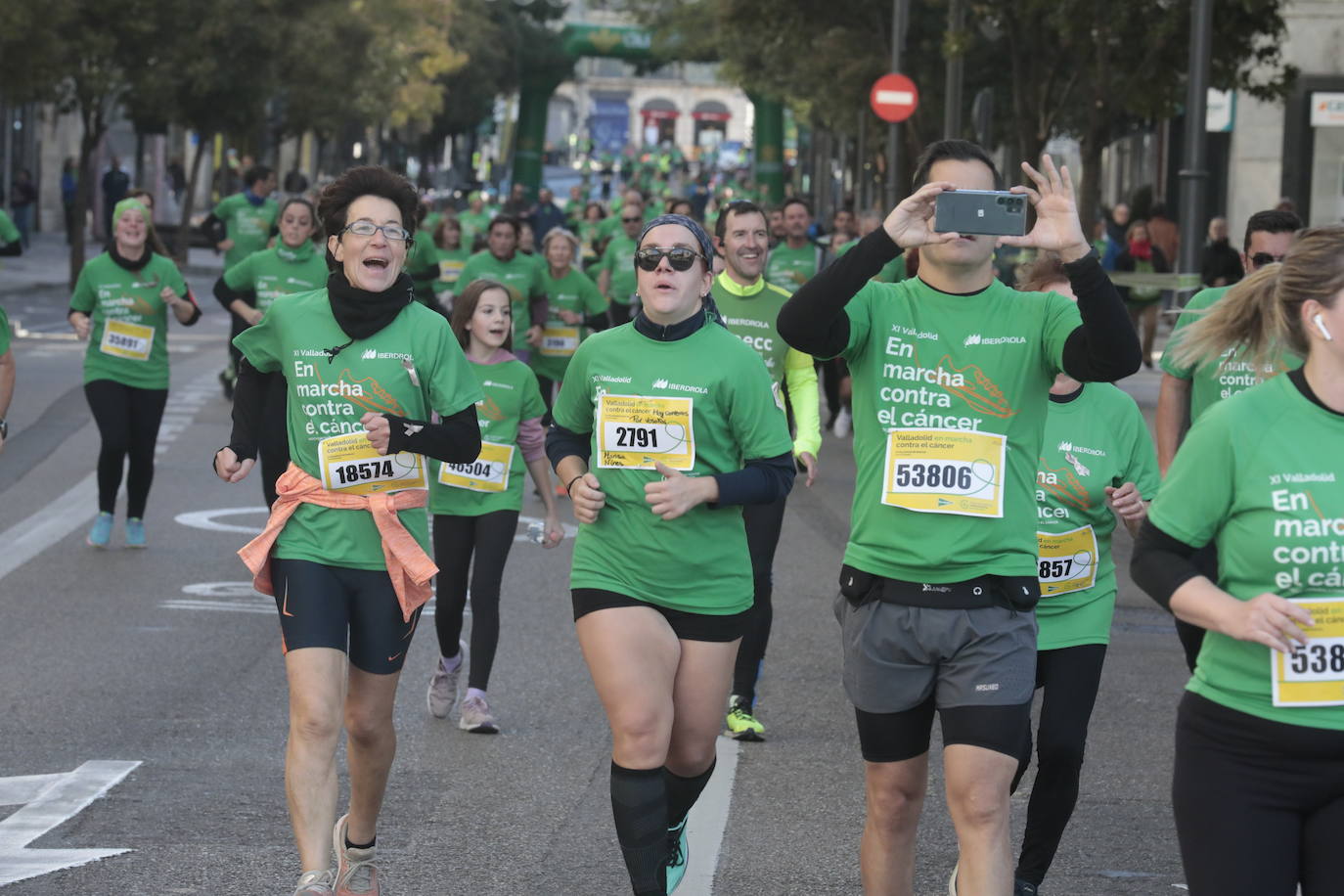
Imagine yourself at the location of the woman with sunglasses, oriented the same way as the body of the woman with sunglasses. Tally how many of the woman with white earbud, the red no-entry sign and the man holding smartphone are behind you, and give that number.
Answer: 1

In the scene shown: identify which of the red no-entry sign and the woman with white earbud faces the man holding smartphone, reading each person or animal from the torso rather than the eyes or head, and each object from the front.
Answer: the red no-entry sign

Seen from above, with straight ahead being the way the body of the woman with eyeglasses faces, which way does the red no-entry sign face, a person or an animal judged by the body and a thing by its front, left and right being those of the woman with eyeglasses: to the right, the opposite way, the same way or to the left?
the same way

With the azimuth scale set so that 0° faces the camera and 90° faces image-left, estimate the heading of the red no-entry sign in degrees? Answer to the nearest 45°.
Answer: approximately 0°

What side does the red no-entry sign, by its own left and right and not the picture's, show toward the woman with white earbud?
front

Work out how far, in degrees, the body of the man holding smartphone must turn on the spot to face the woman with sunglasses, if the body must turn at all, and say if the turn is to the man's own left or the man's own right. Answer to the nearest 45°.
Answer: approximately 135° to the man's own right

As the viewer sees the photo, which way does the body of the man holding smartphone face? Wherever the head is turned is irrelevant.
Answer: toward the camera

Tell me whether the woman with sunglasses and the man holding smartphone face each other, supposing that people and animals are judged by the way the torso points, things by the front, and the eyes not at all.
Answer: no

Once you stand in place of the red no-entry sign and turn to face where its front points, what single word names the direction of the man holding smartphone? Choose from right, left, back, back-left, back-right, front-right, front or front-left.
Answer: front

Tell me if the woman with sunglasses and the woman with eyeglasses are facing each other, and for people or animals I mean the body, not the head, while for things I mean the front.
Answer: no

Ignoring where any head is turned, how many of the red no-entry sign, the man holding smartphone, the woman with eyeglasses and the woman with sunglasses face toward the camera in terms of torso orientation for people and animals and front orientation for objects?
4

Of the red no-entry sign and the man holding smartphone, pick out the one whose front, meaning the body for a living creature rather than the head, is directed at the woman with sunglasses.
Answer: the red no-entry sign

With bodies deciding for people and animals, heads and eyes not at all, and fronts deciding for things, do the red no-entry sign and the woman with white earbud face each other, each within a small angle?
no

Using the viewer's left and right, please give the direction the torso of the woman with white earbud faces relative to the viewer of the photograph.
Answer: facing the viewer and to the right of the viewer

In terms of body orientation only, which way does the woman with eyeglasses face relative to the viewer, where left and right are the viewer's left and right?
facing the viewer

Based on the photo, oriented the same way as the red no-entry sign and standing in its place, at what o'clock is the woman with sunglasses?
The woman with sunglasses is roughly at 12 o'clock from the red no-entry sign.

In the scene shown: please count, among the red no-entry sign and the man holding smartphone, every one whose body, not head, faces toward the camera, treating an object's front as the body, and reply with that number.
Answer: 2

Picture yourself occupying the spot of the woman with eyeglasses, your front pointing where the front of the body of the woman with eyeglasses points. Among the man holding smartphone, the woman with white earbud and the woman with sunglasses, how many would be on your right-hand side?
0

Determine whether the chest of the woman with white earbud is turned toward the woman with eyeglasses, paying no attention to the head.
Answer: no

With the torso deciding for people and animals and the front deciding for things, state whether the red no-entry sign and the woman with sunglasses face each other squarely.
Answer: no

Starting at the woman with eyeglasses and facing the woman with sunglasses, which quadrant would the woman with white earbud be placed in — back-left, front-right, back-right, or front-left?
front-right
